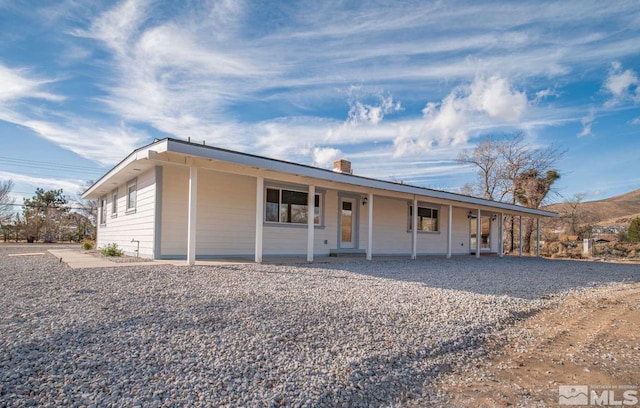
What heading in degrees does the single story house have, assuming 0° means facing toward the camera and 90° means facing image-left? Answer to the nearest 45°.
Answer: approximately 315°

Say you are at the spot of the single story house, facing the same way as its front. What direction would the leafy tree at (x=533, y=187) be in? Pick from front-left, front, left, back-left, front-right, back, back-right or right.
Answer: left

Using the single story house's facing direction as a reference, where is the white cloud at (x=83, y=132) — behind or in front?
behind

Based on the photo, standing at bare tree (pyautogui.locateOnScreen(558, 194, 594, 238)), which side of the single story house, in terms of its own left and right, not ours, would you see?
left

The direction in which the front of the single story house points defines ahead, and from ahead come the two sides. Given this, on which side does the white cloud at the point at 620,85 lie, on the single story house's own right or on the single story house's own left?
on the single story house's own left

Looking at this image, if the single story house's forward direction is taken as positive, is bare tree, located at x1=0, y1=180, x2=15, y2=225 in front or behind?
behind
